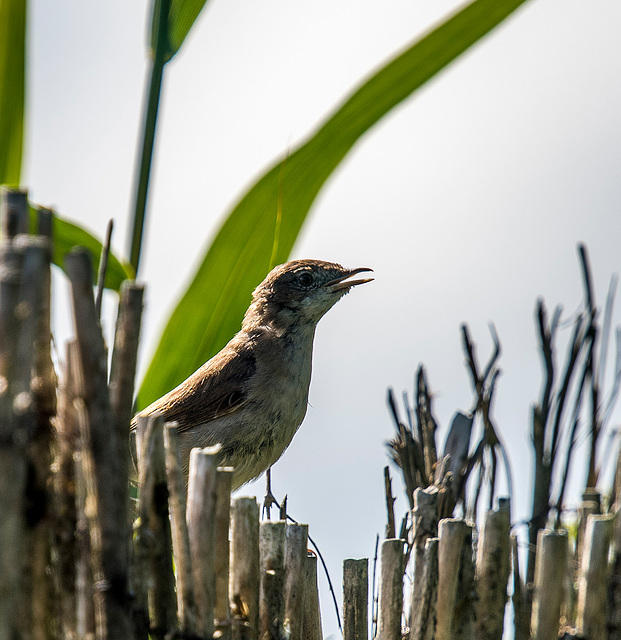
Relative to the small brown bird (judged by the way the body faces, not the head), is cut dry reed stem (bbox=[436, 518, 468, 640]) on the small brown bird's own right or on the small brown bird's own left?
on the small brown bird's own right

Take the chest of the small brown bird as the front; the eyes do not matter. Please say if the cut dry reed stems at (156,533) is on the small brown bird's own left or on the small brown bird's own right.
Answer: on the small brown bird's own right

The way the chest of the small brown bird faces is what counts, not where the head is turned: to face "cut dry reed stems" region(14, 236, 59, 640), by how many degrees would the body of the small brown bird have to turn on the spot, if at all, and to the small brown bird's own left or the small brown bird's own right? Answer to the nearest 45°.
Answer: approximately 90° to the small brown bird's own right

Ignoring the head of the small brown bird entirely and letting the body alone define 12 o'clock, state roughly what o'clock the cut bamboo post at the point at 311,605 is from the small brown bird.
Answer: The cut bamboo post is roughly at 1 o'clock from the small brown bird.

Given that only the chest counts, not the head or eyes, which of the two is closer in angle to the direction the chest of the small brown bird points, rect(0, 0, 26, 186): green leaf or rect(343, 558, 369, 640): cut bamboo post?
the cut bamboo post

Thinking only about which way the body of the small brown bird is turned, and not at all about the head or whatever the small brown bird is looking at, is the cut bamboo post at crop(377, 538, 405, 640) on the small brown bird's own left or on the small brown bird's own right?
on the small brown bird's own right

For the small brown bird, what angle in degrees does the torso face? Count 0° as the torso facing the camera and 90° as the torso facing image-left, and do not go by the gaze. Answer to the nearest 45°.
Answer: approximately 270°
